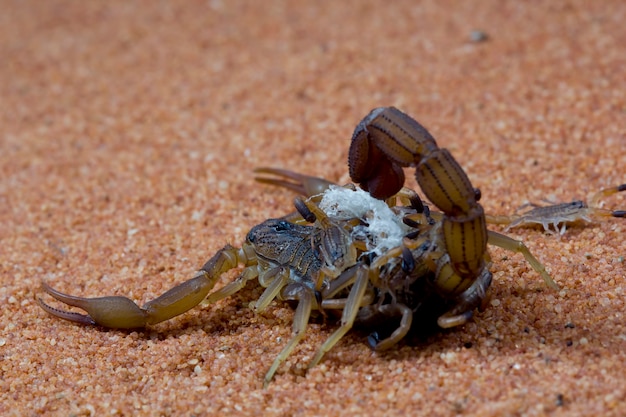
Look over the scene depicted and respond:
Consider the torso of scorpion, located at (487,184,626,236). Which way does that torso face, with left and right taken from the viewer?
facing to the right of the viewer

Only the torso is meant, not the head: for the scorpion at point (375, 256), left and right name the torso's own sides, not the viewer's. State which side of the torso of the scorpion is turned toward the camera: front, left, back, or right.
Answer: left
